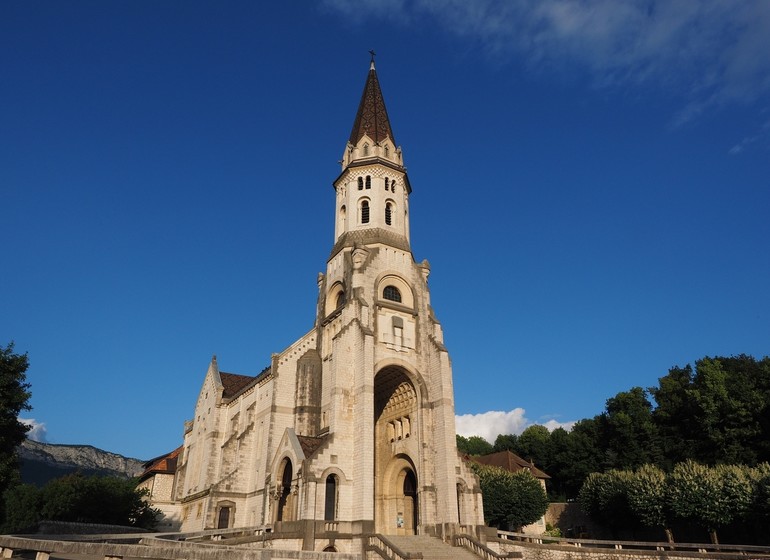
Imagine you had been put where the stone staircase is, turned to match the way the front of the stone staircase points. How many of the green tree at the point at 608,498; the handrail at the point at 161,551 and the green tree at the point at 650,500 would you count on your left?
2

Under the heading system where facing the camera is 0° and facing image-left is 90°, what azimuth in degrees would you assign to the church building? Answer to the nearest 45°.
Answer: approximately 315°

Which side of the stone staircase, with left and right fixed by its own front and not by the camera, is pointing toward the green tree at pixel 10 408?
right

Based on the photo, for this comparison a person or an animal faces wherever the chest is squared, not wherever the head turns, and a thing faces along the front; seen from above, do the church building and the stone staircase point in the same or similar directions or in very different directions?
same or similar directions

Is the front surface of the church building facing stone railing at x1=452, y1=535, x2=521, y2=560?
yes

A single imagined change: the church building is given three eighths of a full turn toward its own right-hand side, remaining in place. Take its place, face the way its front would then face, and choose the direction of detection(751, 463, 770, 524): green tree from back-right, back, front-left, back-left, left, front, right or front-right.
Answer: back

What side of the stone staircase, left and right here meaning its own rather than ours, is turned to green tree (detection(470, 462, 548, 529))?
left

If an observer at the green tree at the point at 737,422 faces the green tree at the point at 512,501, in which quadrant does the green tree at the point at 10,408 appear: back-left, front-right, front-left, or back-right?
front-left

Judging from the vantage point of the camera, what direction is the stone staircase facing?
facing the viewer and to the right of the viewer

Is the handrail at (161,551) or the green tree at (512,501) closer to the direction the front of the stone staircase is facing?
the handrail

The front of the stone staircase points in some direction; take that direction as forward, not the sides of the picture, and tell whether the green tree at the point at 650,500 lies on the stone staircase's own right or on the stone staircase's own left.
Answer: on the stone staircase's own left

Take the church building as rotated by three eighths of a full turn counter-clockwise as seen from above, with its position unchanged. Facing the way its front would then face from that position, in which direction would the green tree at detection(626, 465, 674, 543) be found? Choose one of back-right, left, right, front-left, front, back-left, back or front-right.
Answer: right

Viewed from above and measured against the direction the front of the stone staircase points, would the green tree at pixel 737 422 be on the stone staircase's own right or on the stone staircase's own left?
on the stone staircase's own left

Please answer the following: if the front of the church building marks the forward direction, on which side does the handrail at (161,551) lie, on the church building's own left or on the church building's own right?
on the church building's own right

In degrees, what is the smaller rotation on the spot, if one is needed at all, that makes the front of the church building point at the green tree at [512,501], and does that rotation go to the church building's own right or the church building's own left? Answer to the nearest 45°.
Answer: approximately 90° to the church building's own left

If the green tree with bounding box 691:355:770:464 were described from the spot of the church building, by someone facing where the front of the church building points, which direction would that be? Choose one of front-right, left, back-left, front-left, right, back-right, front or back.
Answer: front-left

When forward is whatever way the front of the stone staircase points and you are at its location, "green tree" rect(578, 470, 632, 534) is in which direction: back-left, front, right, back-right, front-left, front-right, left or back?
left
